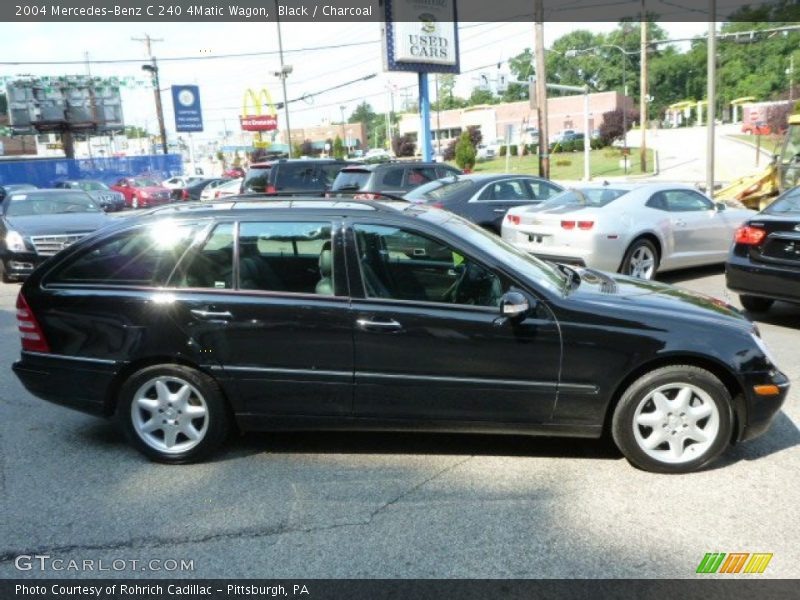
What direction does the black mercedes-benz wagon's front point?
to the viewer's right

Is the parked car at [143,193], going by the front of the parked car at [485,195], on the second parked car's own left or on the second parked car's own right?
on the second parked car's own left

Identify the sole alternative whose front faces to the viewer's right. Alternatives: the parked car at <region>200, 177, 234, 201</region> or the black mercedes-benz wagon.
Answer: the black mercedes-benz wagon

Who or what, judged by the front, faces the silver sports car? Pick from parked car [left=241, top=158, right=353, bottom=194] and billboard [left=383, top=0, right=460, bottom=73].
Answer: the billboard

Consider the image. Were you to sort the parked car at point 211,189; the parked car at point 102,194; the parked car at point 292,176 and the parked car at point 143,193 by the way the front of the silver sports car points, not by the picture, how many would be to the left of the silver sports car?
4

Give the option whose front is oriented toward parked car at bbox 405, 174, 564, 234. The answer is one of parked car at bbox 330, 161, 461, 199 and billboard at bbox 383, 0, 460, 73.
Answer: the billboard

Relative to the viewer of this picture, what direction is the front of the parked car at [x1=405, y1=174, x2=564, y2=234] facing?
facing away from the viewer and to the right of the viewer

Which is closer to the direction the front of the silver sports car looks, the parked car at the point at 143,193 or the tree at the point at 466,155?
the tree

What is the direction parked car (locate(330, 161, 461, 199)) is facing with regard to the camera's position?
facing away from the viewer and to the right of the viewer

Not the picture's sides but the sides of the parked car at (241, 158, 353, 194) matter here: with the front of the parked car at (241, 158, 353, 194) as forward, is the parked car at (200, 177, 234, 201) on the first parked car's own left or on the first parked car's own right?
on the first parked car's own left

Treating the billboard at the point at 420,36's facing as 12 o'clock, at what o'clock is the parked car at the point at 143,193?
The parked car is roughly at 4 o'clock from the billboard.
